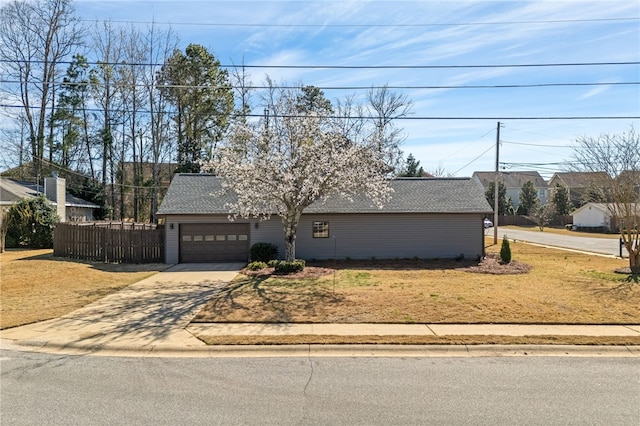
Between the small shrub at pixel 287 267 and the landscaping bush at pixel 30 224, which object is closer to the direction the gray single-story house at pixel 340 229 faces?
the small shrub

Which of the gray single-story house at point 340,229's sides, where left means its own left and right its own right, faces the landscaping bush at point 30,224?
right

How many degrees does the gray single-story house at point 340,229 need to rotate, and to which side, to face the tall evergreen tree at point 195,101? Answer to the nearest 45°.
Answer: approximately 135° to its right

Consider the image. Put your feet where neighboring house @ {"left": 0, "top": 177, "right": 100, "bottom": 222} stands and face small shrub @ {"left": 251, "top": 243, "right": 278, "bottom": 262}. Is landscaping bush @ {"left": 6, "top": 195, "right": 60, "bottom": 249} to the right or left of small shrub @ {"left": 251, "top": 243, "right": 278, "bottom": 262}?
right

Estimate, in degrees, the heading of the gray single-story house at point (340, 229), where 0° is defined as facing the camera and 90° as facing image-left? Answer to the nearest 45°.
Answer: approximately 0°

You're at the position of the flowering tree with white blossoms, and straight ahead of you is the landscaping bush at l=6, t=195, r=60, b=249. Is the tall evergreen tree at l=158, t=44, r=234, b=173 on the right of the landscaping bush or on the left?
right

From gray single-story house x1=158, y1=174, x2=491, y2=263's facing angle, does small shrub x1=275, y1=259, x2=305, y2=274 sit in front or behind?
in front

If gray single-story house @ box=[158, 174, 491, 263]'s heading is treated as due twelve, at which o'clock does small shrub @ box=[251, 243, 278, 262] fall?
The small shrub is roughly at 2 o'clock from the gray single-story house.

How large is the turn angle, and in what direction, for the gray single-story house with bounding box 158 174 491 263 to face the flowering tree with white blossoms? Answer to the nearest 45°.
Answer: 0° — it already faces it

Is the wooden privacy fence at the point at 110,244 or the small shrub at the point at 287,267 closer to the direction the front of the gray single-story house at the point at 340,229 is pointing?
the small shrub

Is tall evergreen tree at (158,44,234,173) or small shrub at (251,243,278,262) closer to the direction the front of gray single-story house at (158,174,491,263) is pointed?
the small shrub
